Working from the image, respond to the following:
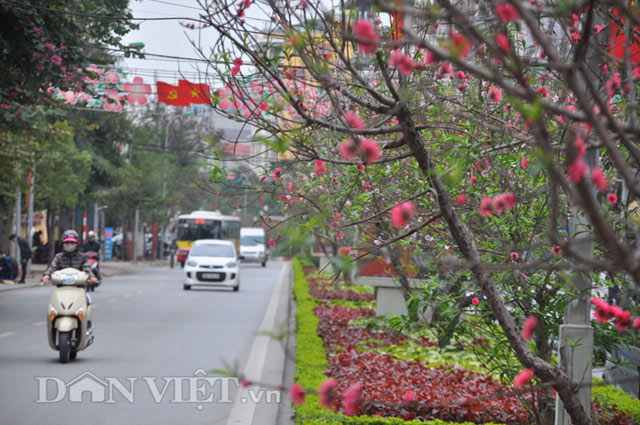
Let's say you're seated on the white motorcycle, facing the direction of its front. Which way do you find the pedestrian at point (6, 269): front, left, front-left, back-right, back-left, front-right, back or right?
back

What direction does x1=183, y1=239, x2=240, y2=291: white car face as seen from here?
toward the camera

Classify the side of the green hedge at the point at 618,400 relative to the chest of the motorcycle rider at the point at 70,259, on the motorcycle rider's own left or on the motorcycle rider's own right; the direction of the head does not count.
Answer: on the motorcycle rider's own left

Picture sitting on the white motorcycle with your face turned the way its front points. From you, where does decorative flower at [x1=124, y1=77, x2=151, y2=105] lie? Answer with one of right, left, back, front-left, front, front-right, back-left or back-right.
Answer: back

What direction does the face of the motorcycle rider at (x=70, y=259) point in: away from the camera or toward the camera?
toward the camera

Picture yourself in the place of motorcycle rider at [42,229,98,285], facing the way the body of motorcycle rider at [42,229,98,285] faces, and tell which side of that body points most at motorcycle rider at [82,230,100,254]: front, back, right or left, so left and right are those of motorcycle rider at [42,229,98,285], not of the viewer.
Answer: back

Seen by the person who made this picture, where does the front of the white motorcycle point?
facing the viewer

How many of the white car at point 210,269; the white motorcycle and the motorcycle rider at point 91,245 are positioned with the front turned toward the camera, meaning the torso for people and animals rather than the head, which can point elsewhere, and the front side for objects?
3

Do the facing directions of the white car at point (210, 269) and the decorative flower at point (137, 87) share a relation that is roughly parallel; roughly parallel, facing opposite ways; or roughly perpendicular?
roughly parallel

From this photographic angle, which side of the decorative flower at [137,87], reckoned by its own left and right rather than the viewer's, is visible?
front
